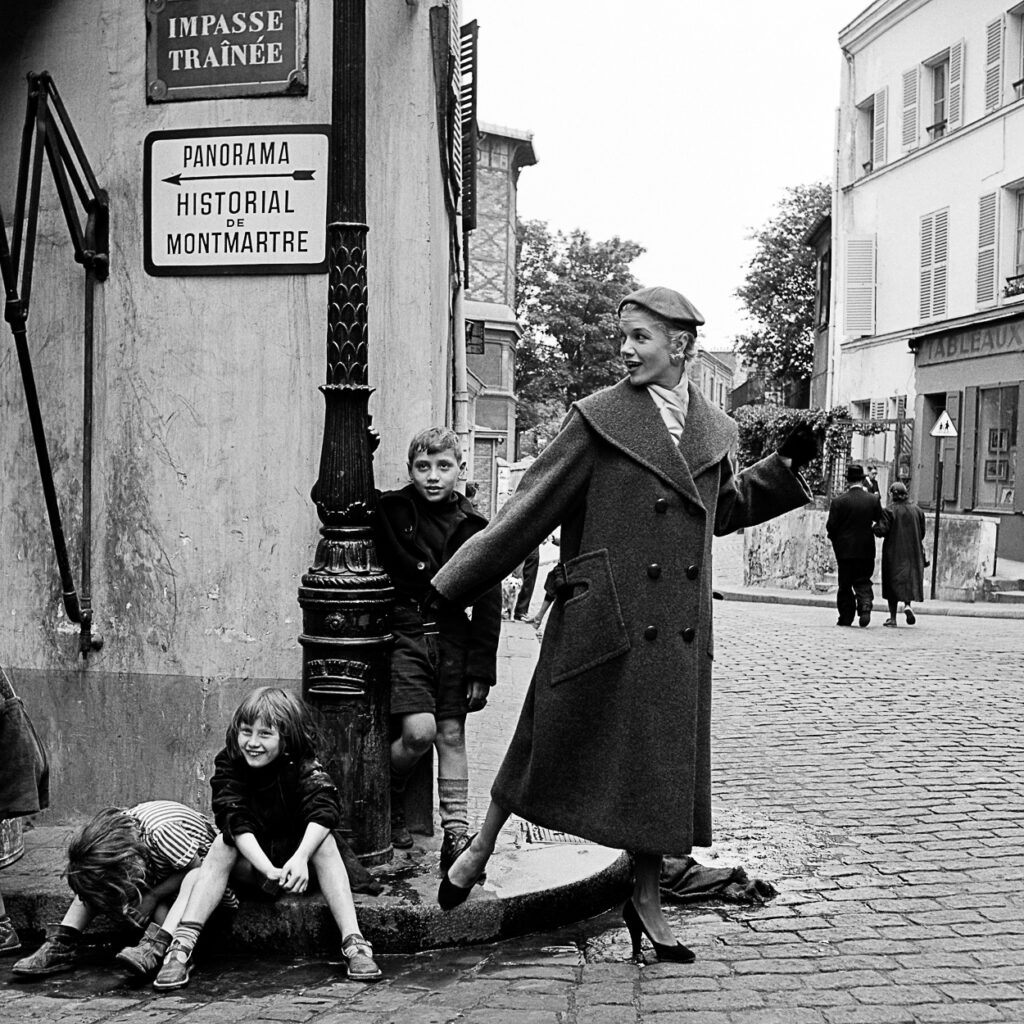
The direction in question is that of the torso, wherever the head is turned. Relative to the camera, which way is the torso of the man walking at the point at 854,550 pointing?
away from the camera

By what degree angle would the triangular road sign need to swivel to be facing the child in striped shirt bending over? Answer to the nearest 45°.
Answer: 0° — it already faces them

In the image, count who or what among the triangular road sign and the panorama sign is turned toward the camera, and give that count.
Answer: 2

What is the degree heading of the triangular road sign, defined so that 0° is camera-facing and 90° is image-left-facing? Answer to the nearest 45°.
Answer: approximately 0°

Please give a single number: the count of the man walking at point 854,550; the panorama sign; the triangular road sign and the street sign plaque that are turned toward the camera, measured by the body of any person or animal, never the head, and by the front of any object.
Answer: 3

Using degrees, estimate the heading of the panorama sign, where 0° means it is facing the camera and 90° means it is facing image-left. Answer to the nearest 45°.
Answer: approximately 0°

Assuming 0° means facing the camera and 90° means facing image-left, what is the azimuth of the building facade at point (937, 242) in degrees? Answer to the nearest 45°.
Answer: approximately 45°

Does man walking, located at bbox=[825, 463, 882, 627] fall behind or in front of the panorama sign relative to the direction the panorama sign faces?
behind

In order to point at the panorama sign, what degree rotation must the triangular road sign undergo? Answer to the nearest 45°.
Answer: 0° — it already faces it

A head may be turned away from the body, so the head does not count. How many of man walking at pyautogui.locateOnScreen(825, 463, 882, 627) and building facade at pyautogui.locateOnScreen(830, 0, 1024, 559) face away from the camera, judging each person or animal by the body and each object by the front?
1

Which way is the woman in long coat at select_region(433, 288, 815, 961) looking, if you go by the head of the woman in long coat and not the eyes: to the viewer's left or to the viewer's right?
to the viewer's left
